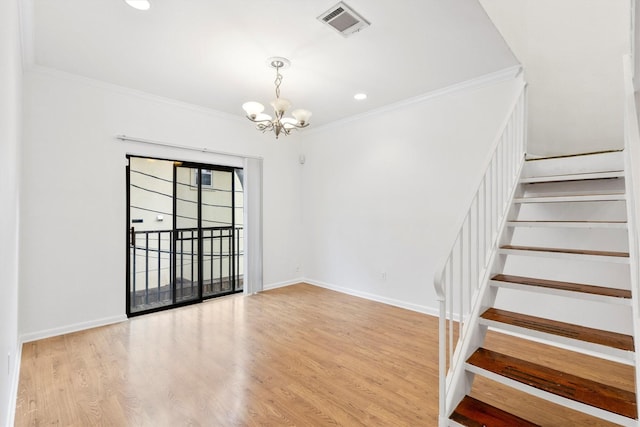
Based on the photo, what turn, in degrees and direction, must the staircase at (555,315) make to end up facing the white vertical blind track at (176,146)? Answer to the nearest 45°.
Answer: approximately 90° to its right

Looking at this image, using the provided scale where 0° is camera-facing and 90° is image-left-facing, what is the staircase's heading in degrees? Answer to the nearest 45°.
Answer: approximately 0°

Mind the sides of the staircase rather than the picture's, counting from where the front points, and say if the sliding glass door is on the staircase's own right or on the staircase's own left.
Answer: on the staircase's own right
